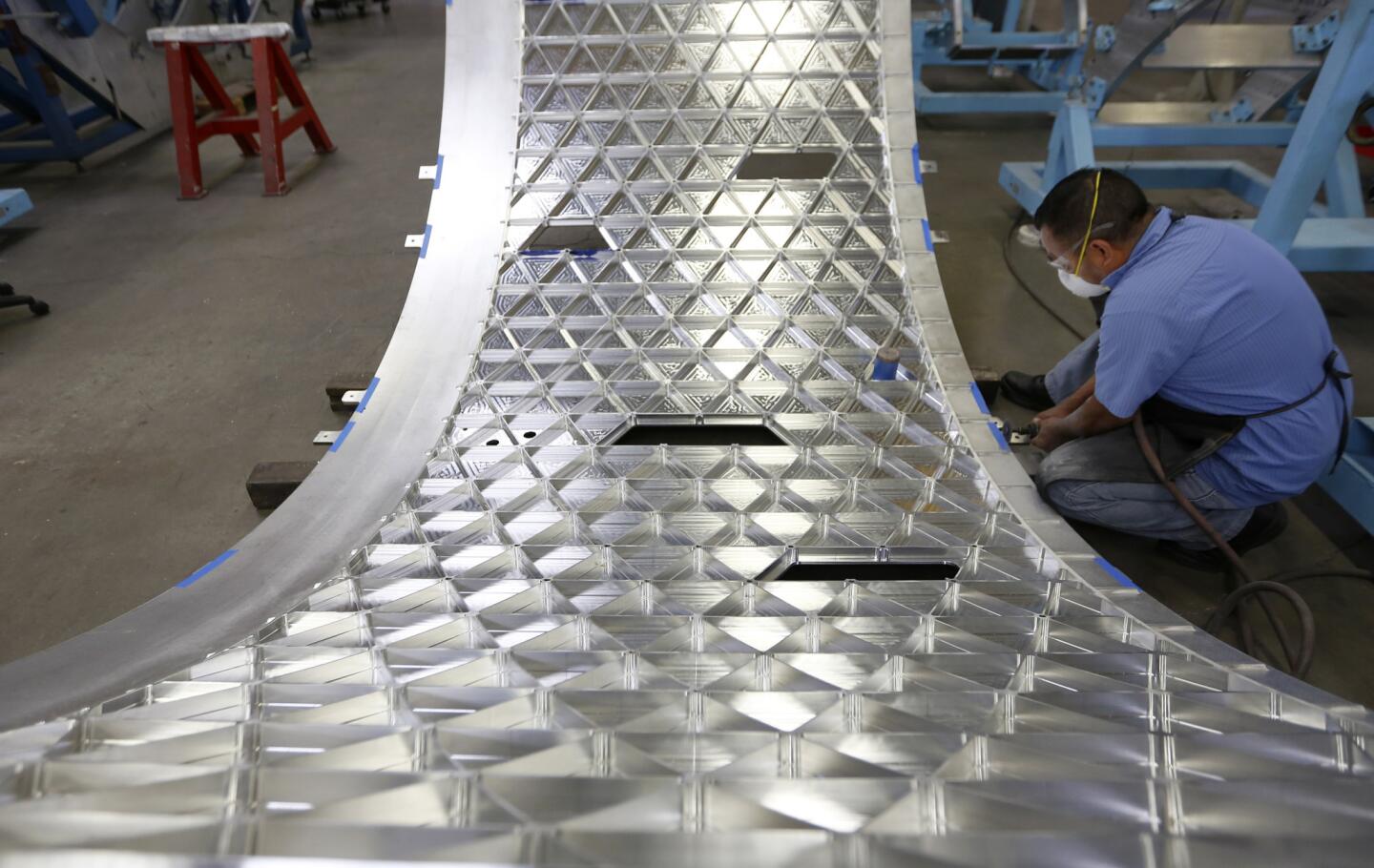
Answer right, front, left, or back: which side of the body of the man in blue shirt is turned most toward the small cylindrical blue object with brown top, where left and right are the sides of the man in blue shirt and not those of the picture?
front

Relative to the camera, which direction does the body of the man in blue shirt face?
to the viewer's left

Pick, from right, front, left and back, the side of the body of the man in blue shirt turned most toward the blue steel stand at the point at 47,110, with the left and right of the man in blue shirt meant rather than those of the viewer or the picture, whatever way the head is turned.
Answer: front

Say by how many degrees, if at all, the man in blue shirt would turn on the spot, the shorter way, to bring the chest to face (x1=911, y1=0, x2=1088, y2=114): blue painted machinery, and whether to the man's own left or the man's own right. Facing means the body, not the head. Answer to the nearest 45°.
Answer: approximately 90° to the man's own right

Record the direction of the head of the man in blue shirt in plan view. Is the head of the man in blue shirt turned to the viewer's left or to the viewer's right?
to the viewer's left

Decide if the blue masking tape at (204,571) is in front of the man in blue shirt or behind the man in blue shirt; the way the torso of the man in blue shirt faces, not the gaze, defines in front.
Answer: in front
